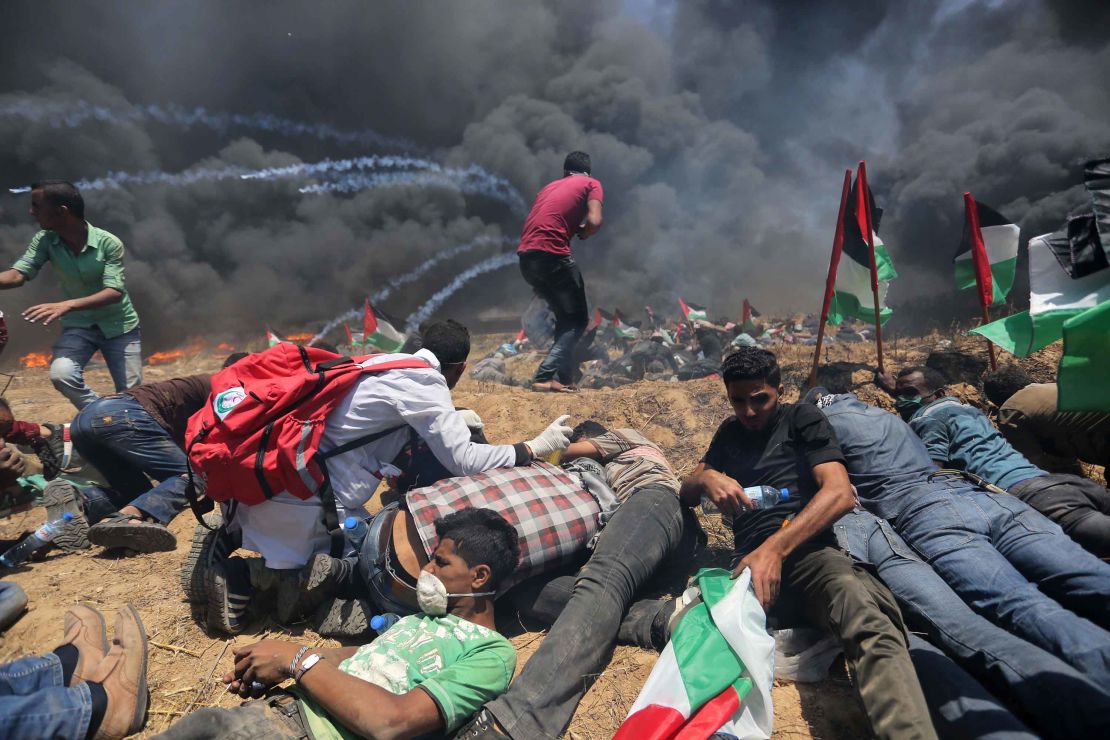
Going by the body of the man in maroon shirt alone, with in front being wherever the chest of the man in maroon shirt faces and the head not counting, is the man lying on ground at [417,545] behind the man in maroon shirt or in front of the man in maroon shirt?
behind

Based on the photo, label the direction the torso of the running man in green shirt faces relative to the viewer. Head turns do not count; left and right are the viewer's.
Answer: facing the viewer and to the left of the viewer

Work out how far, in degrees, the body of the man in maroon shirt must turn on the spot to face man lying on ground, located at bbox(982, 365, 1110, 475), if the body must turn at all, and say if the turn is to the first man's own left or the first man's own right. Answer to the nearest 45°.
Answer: approximately 90° to the first man's own right

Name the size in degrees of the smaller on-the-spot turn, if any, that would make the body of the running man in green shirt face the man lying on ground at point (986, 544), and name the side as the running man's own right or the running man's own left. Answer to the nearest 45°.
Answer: approximately 90° to the running man's own left

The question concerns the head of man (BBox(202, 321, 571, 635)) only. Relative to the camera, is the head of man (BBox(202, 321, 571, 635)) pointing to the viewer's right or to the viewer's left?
to the viewer's right

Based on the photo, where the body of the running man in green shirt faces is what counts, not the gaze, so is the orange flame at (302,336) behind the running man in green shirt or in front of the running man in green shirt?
behind

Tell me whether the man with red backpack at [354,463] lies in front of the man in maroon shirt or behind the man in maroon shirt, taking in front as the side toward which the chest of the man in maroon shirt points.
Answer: behind

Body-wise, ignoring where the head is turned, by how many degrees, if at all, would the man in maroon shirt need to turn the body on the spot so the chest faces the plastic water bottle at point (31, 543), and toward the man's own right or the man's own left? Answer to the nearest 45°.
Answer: approximately 180°

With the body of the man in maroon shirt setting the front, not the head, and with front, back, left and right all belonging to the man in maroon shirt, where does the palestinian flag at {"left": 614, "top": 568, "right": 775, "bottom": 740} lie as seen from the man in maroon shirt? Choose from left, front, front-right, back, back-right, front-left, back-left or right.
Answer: back-right

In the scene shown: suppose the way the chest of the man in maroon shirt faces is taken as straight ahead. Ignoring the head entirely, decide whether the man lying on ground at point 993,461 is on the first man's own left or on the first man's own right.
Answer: on the first man's own right

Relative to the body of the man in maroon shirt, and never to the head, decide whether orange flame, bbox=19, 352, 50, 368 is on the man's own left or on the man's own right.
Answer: on the man's own left

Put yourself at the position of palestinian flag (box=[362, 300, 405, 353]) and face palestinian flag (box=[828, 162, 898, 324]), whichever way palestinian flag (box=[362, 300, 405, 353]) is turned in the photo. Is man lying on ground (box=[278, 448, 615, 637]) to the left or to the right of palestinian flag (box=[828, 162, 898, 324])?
right

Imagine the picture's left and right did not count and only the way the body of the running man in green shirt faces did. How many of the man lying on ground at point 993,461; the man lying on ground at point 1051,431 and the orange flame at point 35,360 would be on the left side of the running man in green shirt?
2

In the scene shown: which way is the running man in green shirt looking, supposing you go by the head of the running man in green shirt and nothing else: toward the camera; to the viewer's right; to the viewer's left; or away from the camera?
to the viewer's left

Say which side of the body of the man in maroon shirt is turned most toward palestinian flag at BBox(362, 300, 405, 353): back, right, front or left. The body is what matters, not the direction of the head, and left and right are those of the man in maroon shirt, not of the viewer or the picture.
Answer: left

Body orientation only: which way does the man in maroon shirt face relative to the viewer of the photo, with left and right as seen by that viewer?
facing away from the viewer and to the right of the viewer
